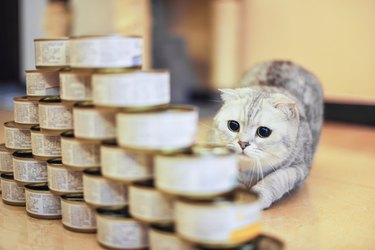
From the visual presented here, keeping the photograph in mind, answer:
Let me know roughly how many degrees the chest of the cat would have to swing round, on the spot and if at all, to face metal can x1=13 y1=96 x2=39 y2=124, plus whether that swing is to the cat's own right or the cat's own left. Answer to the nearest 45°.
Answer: approximately 45° to the cat's own right

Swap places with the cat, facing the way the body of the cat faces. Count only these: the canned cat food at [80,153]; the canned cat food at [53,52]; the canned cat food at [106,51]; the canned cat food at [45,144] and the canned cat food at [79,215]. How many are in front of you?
5

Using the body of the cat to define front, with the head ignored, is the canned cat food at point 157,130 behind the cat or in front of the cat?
in front

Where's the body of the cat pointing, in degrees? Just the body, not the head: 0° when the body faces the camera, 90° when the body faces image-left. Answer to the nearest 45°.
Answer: approximately 45°

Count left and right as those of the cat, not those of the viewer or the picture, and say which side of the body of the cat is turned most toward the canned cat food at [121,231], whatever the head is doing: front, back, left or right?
front

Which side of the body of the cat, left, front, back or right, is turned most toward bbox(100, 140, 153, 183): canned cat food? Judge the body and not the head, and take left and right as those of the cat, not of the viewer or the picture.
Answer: front

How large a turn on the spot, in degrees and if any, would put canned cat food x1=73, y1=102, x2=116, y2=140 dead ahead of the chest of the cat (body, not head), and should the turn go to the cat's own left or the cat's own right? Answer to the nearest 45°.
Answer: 0° — it already faces it

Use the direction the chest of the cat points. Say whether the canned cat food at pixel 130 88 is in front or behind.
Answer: in front

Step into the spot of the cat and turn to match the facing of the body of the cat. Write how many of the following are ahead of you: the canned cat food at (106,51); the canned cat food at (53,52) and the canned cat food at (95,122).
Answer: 3

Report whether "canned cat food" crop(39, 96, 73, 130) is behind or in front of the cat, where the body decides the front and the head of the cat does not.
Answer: in front

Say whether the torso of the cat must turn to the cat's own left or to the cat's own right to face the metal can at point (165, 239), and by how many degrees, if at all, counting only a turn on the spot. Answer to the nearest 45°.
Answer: approximately 45° to the cat's own left

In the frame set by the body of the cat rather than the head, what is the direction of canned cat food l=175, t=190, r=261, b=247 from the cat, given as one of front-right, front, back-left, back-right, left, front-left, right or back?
front-left
